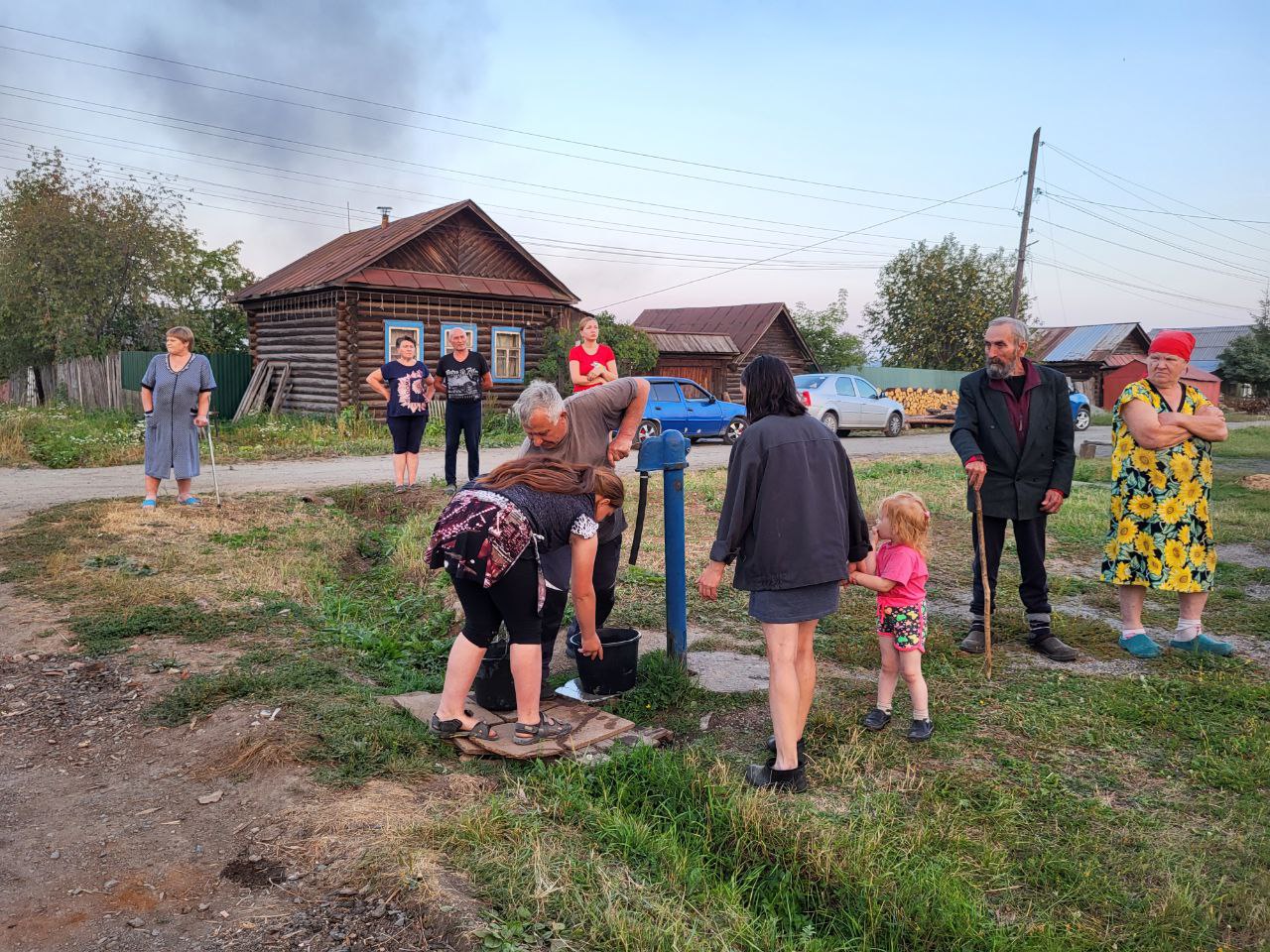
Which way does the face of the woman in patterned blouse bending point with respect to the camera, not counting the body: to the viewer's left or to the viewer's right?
to the viewer's right

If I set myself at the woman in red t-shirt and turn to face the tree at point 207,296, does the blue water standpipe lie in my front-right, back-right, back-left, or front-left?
back-left

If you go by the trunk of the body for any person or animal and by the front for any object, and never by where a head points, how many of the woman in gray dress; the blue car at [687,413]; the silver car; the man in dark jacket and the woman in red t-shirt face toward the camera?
3

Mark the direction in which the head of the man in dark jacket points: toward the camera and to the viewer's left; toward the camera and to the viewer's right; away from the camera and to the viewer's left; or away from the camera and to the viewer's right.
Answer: toward the camera and to the viewer's left

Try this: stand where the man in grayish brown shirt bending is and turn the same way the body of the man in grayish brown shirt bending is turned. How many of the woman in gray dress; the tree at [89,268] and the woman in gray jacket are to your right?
2

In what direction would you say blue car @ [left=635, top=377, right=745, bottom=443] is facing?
to the viewer's right

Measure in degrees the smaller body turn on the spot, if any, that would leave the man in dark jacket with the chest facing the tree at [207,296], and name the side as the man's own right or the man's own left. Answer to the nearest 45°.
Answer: approximately 135° to the man's own right

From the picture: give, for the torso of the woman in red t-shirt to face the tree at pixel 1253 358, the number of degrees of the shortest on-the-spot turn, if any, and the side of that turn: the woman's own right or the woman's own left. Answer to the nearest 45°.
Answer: approximately 135° to the woman's own left

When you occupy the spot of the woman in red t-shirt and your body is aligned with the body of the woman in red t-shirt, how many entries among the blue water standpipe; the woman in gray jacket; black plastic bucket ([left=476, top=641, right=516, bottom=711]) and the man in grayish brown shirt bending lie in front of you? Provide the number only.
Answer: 4

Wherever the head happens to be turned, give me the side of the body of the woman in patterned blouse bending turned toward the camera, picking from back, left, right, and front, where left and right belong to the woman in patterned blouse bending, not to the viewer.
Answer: right

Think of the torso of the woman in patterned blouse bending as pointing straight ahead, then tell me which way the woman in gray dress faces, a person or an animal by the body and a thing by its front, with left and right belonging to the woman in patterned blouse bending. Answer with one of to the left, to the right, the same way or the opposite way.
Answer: to the right

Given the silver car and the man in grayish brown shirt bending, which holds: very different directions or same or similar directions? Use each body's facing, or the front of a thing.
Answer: very different directions

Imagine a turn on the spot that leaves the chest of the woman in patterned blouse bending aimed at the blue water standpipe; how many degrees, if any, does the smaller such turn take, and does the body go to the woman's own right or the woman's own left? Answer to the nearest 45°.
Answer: approximately 45° to the woman's own left

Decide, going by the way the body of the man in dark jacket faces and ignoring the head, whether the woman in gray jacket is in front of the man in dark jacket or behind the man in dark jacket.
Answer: in front
